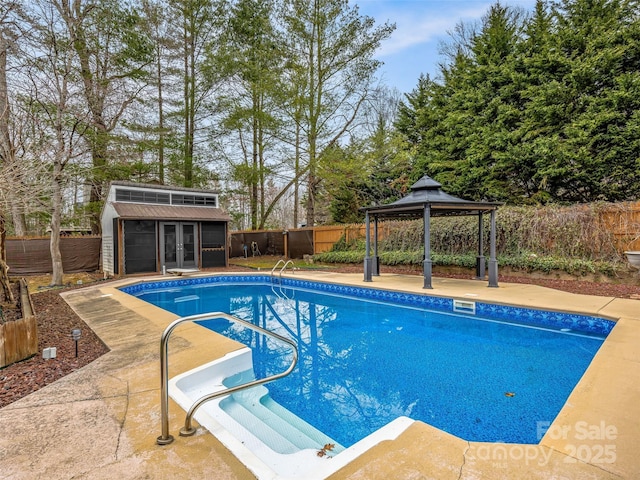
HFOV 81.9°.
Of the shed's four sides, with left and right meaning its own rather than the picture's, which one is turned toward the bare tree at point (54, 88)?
right

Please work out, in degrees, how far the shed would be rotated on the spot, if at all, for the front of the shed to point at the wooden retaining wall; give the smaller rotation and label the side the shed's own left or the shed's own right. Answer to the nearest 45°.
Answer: approximately 45° to the shed's own right

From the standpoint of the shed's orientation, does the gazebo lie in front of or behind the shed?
in front

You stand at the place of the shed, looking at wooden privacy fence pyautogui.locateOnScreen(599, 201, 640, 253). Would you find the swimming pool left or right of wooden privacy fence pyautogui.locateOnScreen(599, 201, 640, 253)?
right

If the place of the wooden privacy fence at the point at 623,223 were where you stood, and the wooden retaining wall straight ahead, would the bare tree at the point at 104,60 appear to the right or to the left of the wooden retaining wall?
right

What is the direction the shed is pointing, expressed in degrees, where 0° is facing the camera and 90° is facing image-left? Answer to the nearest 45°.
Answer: approximately 315°

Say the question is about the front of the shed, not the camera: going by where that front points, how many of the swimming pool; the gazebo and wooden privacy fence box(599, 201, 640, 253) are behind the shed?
0

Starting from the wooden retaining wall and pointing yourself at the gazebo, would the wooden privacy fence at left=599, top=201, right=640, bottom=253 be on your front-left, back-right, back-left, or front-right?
front-right

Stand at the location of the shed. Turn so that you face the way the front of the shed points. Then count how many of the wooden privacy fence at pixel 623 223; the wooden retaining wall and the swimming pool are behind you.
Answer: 0
